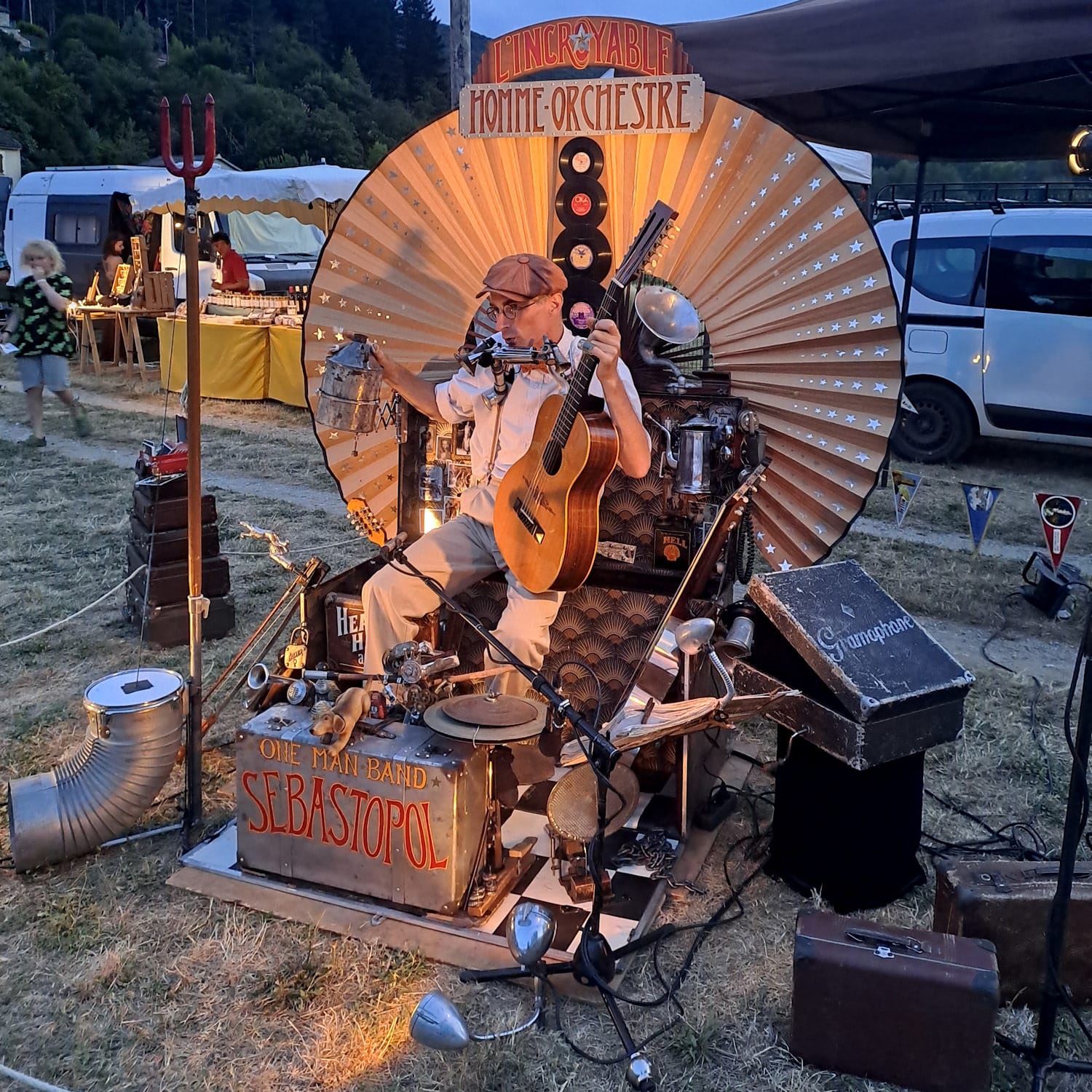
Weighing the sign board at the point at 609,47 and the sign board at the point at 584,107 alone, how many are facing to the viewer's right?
0

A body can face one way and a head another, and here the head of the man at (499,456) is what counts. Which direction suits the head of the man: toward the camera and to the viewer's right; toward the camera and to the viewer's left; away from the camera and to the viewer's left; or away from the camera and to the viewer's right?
toward the camera and to the viewer's left

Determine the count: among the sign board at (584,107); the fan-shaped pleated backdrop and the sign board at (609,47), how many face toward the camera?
3

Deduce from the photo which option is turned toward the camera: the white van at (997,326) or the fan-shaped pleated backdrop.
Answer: the fan-shaped pleated backdrop

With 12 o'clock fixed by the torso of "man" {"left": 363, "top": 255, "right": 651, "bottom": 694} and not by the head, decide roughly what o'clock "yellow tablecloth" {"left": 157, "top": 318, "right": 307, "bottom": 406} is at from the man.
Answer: The yellow tablecloth is roughly at 4 o'clock from the man.

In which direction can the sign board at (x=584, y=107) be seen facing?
toward the camera

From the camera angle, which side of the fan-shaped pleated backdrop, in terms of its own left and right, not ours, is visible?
front
